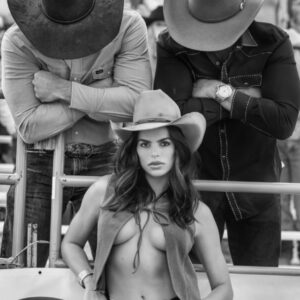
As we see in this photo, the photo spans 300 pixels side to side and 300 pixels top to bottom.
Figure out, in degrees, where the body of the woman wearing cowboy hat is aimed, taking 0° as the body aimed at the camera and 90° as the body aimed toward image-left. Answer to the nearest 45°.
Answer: approximately 0°
